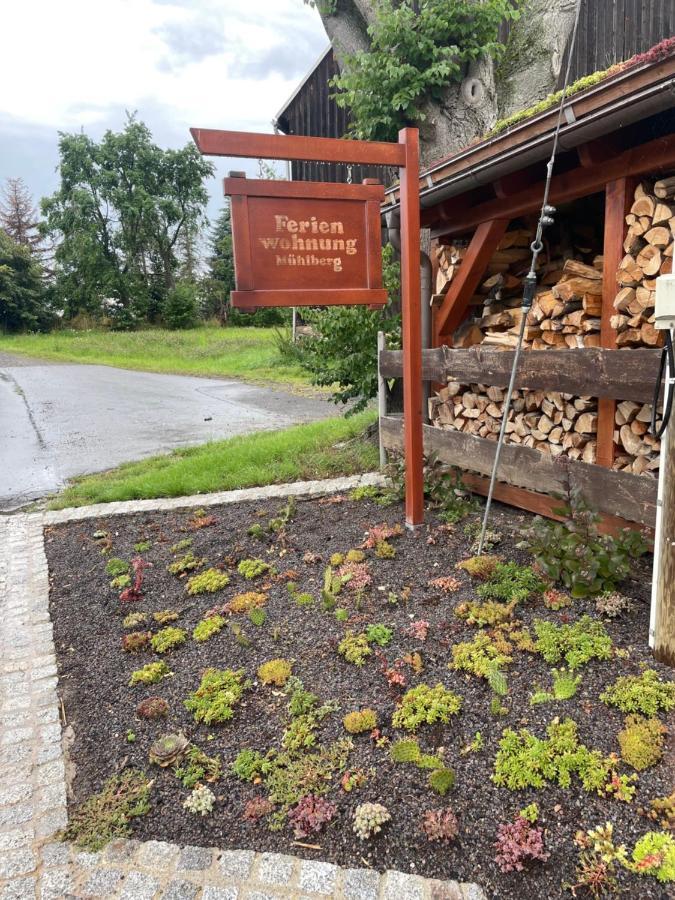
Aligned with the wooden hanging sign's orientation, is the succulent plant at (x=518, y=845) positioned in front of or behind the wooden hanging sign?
in front

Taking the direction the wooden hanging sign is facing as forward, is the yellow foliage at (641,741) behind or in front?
in front

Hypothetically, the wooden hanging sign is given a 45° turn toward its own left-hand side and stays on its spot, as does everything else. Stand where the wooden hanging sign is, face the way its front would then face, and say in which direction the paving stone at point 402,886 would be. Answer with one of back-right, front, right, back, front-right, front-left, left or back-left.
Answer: front-right

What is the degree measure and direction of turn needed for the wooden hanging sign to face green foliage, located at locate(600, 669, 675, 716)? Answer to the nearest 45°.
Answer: approximately 45° to its left

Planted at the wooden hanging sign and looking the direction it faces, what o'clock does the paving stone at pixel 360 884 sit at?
The paving stone is roughly at 12 o'clock from the wooden hanging sign.

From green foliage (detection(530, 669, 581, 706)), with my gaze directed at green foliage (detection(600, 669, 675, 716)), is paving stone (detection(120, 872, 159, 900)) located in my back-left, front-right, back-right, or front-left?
back-right

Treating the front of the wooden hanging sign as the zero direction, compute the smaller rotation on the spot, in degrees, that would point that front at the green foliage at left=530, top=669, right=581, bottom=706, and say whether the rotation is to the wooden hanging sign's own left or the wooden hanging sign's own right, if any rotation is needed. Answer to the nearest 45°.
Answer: approximately 45° to the wooden hanging sign's own left

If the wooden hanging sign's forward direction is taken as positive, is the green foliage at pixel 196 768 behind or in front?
in front

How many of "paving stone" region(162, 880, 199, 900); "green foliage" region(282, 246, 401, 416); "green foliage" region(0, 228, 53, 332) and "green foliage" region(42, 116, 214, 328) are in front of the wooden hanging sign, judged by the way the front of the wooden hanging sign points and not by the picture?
1

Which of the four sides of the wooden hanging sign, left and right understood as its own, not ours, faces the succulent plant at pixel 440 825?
front

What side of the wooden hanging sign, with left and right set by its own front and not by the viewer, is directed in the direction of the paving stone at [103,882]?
front

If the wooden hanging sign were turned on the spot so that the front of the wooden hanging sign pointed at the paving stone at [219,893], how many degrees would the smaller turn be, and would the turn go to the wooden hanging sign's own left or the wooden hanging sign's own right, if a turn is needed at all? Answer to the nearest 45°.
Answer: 0° — it already faces it

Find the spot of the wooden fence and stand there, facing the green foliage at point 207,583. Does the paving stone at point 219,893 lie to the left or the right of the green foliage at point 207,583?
left

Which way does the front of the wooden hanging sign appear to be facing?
toward the camera
